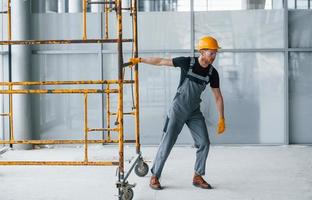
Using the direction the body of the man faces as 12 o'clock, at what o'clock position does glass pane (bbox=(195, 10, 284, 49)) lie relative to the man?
The glass pane is roughly at 8 o'clock from the man.

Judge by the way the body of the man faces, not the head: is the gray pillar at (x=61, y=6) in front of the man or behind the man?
behind

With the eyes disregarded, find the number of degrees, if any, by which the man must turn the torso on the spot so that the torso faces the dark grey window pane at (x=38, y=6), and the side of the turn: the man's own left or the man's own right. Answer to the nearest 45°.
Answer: approximately 180°

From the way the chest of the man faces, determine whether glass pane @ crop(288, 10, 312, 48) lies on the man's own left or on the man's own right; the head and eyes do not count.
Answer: on the man's own left

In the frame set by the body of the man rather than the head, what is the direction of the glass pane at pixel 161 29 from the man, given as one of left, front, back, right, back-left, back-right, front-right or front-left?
back-left

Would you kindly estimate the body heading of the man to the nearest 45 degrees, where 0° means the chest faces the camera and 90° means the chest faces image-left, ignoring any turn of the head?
approximately 315°

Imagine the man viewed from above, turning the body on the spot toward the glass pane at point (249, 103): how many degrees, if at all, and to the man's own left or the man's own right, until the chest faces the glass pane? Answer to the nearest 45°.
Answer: approximately 135° to the man's own left

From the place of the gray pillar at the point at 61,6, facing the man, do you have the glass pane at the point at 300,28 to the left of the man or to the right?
left

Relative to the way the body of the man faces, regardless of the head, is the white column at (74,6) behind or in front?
behind
